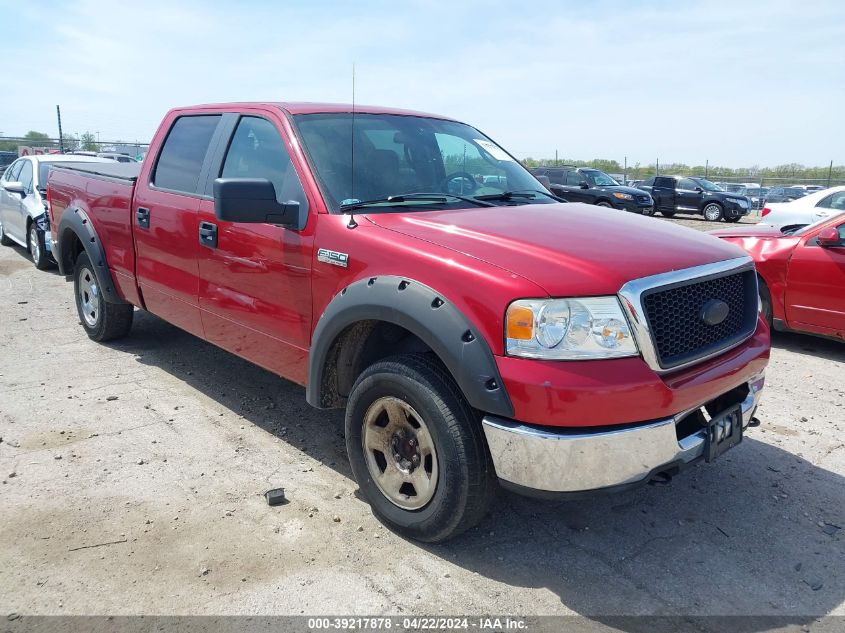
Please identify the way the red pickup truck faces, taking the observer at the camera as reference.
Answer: facing the viewer and to the right of the viewer

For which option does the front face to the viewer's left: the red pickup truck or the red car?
the red car

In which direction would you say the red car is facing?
to the viewer's left

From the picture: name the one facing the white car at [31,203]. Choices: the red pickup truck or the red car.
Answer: the red car

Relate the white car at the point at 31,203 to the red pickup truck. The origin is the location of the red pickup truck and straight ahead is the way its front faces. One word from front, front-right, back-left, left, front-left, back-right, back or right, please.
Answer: back

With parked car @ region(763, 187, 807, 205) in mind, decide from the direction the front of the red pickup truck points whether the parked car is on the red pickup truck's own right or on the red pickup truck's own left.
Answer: on the red pickup truck's own left

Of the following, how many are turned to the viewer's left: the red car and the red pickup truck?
1

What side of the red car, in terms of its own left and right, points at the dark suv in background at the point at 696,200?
right

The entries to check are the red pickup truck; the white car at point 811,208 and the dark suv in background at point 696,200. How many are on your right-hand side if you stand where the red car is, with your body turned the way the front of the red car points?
2

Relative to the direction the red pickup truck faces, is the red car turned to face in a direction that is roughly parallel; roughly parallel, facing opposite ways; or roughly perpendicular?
roughly parallel, facing opposite ways

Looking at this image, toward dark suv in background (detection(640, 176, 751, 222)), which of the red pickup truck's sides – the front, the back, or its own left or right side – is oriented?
left

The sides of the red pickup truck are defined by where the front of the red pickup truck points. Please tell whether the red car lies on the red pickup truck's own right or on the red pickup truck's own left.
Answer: on the red pickup truck's own left

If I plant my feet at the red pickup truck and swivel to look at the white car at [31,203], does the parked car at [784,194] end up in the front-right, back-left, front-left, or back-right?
front-right

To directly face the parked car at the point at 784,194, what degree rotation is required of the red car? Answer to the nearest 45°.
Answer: approximately 90° to its right

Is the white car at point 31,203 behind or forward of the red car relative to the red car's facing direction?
forward

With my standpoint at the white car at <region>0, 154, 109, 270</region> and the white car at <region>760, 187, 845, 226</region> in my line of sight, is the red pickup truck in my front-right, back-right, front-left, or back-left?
front-right
